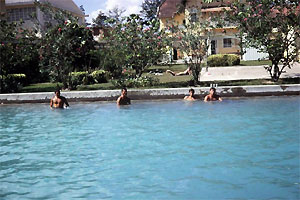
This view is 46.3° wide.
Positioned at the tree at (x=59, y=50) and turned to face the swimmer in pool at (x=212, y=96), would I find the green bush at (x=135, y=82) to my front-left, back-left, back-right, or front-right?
front-left

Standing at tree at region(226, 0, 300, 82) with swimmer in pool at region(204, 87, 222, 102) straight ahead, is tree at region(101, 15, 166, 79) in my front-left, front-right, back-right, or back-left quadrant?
front-right

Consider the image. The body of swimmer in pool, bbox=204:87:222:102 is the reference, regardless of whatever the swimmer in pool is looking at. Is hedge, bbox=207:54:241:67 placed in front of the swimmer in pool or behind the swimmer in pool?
behind

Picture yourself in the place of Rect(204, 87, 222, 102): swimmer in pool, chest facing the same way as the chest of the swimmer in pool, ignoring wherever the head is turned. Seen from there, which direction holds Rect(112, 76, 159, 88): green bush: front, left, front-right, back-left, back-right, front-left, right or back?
back-right

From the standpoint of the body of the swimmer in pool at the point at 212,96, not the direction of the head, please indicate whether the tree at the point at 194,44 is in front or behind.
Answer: behind

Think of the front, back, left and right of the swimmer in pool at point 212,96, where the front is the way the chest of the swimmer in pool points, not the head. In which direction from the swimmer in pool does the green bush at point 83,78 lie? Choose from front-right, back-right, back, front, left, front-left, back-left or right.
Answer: back-right

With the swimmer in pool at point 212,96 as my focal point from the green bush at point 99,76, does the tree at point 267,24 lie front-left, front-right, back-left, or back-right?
front-left

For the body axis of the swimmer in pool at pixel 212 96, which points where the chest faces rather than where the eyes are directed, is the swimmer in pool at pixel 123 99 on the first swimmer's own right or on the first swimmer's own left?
on the first swimmer's own right

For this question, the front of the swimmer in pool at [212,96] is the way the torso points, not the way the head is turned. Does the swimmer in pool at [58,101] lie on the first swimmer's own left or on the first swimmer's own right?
on the first swimmer's own right

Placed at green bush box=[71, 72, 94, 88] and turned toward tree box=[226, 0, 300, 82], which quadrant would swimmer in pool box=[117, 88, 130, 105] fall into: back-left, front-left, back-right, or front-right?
front-right

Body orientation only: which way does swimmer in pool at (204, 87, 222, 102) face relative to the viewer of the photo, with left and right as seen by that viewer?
facing the viewer
